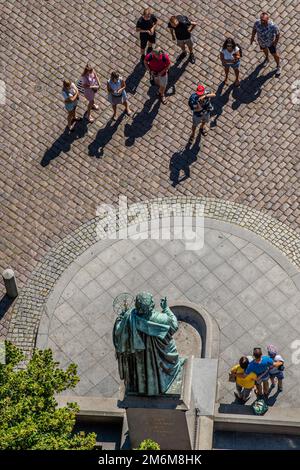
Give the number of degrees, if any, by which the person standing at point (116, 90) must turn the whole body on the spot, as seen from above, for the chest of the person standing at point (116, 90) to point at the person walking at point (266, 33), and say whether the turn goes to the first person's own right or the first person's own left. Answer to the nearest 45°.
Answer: approximately 90° to the first person's own left

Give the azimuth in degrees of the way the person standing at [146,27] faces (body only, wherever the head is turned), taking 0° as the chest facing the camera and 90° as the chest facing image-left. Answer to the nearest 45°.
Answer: approximately 0°

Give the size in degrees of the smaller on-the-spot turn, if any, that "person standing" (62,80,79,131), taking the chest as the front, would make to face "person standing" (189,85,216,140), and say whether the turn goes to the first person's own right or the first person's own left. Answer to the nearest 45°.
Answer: approximately 45° to the first person's own left

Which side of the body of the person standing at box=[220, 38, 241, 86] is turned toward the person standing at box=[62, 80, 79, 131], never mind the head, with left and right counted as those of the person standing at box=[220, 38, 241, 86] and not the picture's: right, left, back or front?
right

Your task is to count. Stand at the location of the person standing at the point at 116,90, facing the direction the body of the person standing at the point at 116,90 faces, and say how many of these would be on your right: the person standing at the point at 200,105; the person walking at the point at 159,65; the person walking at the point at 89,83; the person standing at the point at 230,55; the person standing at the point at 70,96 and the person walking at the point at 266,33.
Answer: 2

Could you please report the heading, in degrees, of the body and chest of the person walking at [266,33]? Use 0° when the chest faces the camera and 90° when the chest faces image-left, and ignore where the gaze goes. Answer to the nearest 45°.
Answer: approximately 0°
